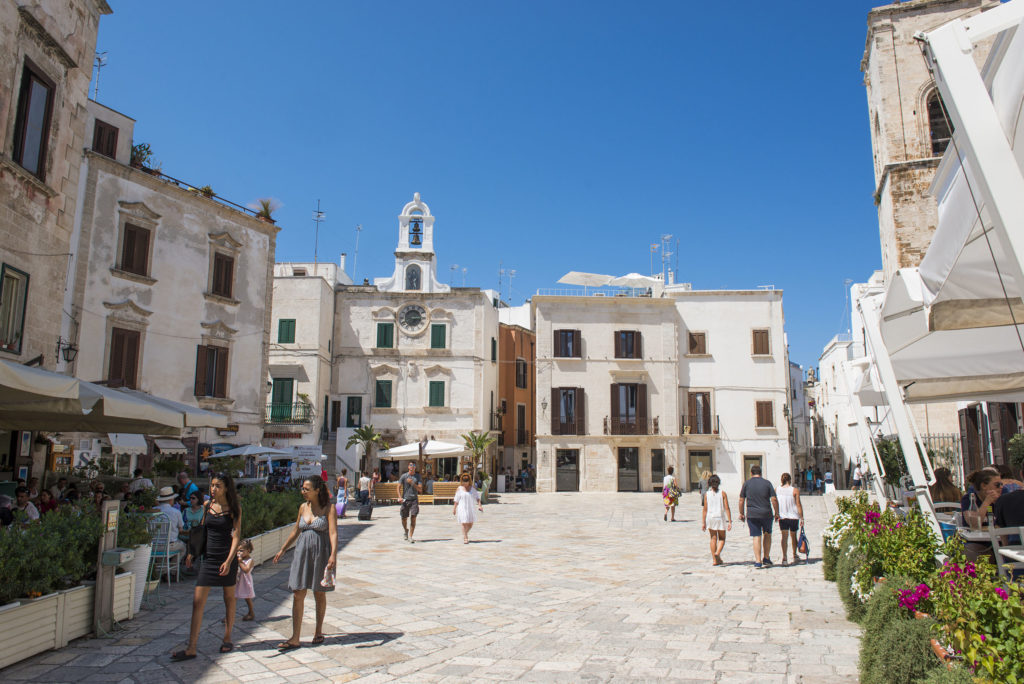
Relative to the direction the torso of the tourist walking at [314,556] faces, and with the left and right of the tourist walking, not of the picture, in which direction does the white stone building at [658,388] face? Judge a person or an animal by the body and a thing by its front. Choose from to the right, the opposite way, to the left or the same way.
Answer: the same way

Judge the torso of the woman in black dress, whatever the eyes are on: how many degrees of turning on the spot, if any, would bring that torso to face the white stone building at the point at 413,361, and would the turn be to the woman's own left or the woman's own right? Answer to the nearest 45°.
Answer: approximately 135° to the woman's own right

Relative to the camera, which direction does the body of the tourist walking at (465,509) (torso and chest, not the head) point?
toward the camera

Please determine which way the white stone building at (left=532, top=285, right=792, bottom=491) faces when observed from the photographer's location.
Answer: facing the viewer

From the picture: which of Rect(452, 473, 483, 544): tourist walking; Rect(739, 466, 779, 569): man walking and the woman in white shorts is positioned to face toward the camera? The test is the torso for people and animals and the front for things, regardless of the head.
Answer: the tourist walking

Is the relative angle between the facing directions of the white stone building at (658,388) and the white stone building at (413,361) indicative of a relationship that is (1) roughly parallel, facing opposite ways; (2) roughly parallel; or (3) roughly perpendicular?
roughly parallel

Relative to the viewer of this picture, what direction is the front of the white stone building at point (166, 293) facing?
facing the viewer and to the right of the viewer

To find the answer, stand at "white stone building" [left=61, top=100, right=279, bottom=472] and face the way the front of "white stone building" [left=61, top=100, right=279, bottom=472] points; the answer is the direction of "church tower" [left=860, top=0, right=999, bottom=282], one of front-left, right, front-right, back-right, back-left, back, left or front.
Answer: front

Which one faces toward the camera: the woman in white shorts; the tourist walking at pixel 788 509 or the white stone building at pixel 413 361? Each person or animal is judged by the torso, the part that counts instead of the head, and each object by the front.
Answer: the white stone building

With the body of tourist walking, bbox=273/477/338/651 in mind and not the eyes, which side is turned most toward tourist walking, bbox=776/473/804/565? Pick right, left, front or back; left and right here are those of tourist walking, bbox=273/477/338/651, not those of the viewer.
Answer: back

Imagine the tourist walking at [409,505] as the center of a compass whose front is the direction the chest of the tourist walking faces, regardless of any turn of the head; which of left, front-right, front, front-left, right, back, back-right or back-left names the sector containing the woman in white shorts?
front-left

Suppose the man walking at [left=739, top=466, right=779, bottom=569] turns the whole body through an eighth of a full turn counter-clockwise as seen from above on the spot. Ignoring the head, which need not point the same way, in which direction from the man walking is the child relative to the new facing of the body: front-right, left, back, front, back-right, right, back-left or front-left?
left

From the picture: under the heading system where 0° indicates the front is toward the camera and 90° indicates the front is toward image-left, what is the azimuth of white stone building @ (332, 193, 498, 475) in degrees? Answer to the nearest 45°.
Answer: approximately 0°

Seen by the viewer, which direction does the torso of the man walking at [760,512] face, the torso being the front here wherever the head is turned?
away from the camera

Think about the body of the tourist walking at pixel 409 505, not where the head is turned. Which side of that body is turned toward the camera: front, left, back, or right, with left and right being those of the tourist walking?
front
